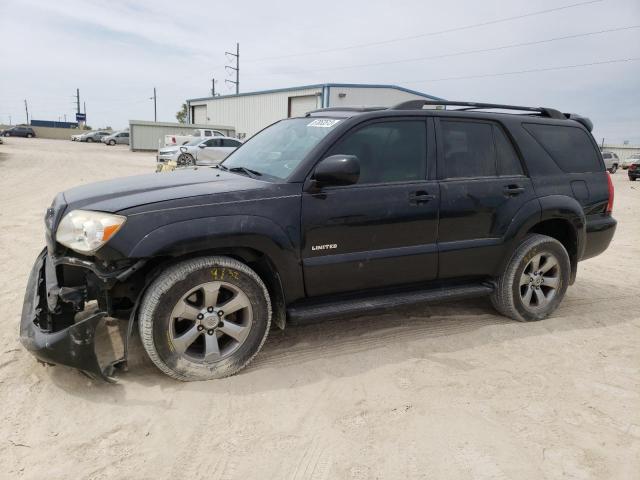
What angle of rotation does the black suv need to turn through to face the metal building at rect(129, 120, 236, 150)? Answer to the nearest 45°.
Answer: approximately 135° to its right

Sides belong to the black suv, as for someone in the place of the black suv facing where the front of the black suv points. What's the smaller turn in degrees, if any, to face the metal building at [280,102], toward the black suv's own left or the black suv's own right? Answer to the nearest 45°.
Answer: approximately 135° to the black suv's own right

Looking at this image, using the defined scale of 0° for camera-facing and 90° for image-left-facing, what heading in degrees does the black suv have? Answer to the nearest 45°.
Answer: approximately 45°

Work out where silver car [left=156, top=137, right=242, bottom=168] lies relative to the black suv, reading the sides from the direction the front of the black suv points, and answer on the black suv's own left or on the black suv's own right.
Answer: on the black suv's own right

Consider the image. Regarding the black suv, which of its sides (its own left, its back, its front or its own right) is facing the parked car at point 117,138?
right

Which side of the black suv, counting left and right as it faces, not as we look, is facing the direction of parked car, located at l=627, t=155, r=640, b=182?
back
